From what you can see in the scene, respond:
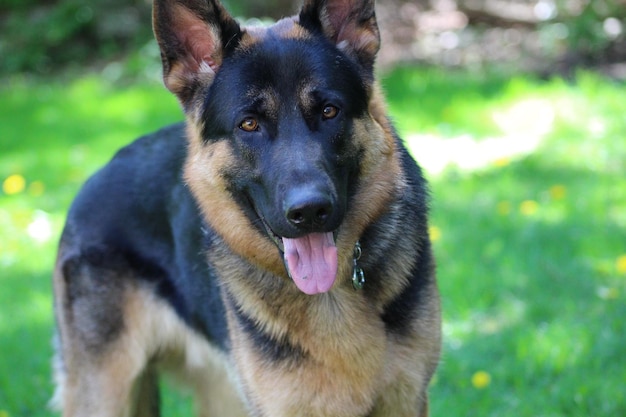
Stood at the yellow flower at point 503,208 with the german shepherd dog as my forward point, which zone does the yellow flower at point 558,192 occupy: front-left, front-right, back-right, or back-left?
back-left

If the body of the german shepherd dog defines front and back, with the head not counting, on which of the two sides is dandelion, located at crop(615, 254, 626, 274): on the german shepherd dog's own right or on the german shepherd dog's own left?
on the german shepherd dog's own left

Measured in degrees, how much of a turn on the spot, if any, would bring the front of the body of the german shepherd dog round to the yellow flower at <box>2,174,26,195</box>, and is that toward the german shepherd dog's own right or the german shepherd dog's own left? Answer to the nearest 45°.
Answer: approximately 180°

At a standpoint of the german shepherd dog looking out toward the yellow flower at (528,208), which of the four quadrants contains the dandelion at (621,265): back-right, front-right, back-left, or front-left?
front-right

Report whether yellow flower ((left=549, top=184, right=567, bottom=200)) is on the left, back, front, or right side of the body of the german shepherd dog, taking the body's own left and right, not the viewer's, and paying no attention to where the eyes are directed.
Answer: left

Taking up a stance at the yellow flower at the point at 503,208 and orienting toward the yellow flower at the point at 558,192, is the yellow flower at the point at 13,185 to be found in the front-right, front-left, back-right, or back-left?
back-left

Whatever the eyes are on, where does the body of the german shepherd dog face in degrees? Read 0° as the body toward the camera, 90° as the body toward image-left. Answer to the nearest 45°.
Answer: approximately 315°

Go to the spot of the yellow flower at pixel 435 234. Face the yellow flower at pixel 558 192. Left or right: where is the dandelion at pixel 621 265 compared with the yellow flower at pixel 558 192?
right

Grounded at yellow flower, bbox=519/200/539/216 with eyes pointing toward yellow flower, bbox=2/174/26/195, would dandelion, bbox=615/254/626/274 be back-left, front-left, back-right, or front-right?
back-left

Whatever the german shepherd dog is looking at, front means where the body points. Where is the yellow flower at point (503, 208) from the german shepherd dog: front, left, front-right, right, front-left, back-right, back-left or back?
left

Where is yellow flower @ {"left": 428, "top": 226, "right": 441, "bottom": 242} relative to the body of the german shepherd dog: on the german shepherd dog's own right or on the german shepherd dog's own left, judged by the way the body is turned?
on the german shepherd dog's own left
